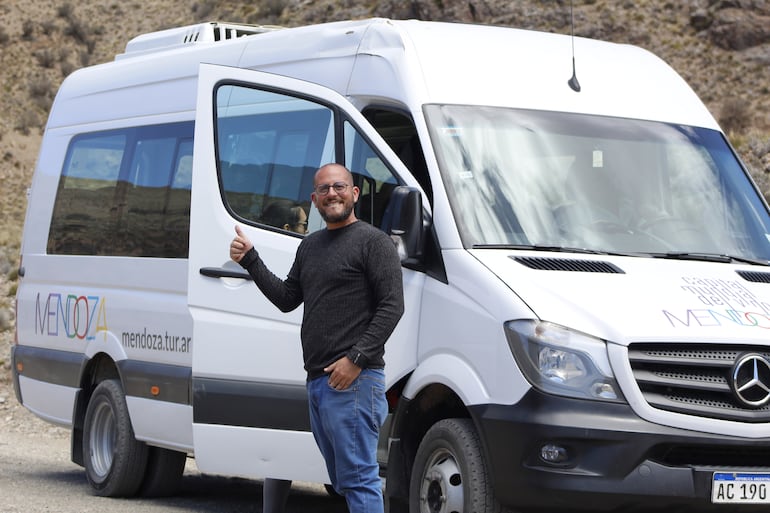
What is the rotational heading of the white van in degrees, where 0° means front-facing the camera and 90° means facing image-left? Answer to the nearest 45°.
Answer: approximately 315°
